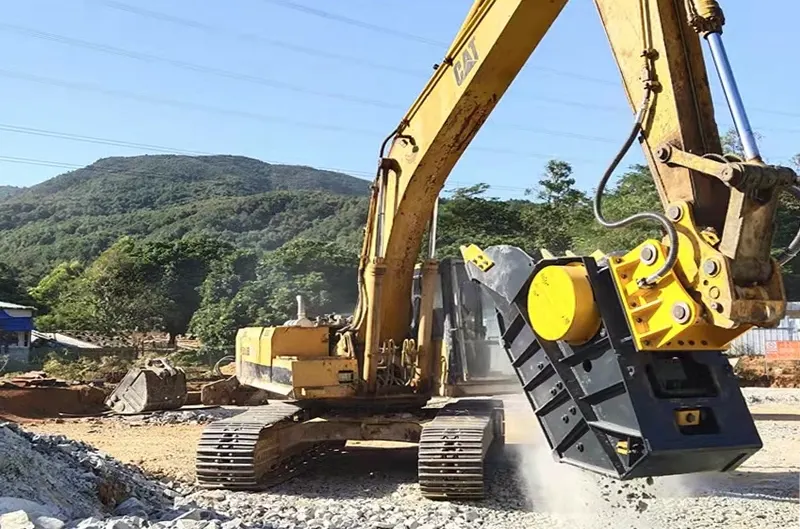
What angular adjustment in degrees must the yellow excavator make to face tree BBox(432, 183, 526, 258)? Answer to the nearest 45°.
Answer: approximately 135° to its left

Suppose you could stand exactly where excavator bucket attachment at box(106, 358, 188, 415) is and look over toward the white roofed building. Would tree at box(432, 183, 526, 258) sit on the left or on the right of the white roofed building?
right

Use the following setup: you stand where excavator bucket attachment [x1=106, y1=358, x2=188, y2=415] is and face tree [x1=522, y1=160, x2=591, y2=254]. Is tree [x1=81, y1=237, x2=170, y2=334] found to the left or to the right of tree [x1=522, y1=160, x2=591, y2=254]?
left

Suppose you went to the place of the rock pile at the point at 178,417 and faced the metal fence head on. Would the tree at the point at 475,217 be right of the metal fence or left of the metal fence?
left

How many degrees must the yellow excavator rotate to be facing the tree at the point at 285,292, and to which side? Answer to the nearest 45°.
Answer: approximately 135° to its left

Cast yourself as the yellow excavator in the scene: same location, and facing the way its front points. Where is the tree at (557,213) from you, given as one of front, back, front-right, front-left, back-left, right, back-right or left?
back-left

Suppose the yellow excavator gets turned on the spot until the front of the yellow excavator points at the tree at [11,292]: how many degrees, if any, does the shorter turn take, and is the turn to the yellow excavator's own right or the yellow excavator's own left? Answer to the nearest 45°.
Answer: approximately 180°

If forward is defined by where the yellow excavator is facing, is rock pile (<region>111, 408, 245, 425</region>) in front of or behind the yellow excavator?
behind

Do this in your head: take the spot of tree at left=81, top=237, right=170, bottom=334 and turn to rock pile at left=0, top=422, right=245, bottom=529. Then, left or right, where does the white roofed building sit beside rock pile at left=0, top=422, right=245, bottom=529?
right

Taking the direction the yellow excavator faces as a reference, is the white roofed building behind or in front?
behind

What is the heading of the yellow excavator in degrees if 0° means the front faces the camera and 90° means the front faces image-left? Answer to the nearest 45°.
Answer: approximately 315°
